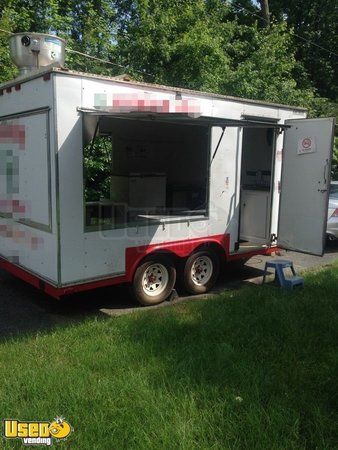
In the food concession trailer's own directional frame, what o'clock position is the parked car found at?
The parked car is roughly at 12 o'clock from the food concession trailer.

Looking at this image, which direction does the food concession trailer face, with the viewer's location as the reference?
facing away from the viewer and to the right of the viewer

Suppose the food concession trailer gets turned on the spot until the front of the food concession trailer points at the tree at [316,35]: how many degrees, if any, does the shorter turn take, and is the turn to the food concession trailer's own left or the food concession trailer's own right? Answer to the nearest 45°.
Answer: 0° — it already faces it
